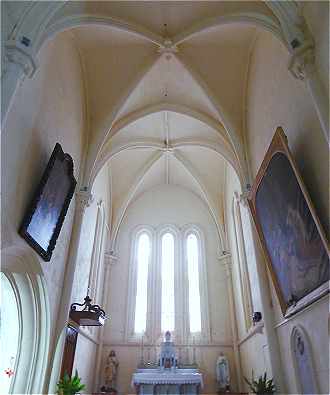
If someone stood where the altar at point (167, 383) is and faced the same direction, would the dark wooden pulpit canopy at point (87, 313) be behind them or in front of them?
in front

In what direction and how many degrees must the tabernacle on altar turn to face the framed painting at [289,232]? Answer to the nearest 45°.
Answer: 0° — it already faces it

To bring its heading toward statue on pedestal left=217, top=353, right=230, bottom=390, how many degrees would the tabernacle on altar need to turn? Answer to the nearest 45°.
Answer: approximately 90° to its left

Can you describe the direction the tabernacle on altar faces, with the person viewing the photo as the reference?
facing the viewer

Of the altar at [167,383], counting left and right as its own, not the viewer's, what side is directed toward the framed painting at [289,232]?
front

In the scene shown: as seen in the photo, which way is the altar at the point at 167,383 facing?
toward the camera

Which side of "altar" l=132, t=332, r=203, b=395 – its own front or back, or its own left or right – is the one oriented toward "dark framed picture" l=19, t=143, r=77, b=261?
front
